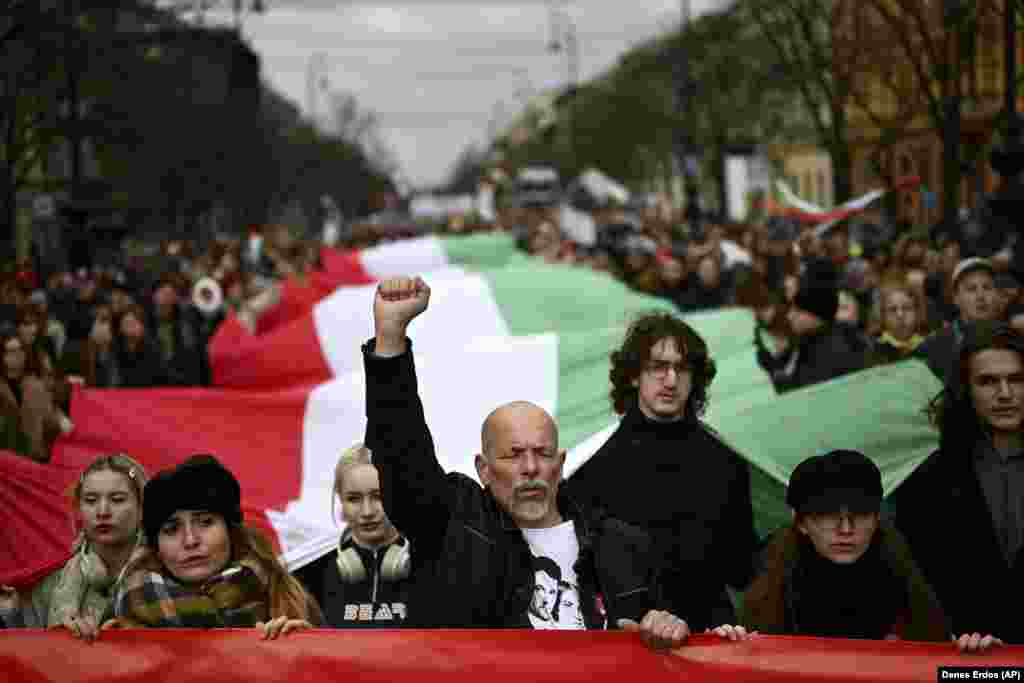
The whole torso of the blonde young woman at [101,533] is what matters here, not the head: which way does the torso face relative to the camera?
toward the camera

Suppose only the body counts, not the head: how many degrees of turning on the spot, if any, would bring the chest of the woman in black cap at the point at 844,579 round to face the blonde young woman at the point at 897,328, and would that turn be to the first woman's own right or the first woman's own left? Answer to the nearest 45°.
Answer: approximately 180°

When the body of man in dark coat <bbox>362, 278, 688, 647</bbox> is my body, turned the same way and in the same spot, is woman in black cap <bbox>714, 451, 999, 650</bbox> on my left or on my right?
on my left

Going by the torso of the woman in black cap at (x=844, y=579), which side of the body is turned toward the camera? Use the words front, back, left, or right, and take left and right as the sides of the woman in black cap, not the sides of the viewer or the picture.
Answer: front

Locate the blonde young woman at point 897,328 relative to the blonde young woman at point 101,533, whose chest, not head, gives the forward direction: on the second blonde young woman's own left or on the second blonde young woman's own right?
on the second blonde young woman's own left

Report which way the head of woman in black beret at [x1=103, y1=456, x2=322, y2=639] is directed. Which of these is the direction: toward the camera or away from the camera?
toward the camera

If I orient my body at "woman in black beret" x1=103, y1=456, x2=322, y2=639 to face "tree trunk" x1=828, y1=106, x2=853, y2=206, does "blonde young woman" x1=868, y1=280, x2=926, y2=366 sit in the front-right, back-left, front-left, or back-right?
front-right

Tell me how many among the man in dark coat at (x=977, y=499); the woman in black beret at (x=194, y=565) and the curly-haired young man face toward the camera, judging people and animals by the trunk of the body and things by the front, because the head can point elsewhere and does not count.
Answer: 3

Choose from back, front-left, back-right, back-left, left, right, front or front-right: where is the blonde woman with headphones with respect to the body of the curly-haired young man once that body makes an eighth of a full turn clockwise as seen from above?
front-right

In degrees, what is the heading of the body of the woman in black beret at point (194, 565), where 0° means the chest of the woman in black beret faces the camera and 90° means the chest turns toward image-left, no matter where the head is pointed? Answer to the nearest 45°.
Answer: approximately 0°

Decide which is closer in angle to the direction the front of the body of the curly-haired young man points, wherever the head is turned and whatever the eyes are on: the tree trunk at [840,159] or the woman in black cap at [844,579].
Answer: the woman in black cap

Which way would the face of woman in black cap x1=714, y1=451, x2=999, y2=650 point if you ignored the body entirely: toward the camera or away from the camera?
toward the camera

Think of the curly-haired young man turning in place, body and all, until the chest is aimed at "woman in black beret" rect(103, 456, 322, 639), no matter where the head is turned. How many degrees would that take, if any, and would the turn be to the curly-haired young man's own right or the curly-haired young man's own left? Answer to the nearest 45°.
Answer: approximately 45° to the curly-haired young man's own right

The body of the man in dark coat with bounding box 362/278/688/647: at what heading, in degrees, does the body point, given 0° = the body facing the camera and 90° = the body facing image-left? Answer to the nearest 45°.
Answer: approximately 0°

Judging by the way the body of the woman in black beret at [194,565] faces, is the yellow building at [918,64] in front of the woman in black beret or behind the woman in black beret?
behind

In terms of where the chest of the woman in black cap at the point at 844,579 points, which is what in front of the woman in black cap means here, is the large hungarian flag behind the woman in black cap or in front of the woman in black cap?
behind

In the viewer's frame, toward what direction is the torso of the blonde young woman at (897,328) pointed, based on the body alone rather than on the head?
toward the camera

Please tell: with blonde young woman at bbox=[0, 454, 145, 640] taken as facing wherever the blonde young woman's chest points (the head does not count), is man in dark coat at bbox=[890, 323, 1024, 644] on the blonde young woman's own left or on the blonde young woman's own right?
on the blonde young woman's own left

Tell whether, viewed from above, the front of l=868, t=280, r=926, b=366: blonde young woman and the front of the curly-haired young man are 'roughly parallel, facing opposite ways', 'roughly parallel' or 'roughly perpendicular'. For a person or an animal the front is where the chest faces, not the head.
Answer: roughly parallel

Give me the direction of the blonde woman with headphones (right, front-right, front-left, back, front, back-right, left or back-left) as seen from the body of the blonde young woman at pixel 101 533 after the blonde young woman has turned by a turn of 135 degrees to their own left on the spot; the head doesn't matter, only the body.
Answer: front-right

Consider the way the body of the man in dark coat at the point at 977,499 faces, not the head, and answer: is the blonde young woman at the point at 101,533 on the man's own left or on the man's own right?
on the man's own right
